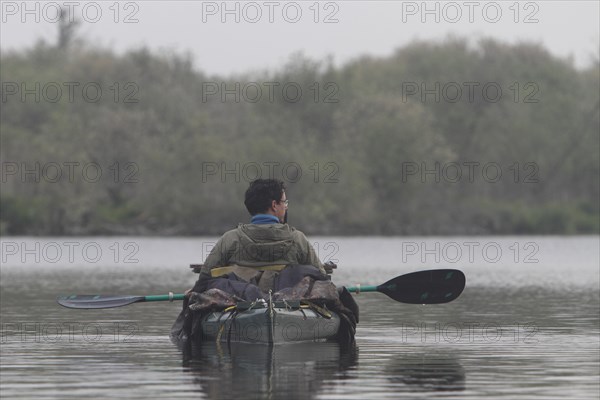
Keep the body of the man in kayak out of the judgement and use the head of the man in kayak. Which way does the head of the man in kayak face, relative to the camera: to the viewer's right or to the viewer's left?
to the viewer's right

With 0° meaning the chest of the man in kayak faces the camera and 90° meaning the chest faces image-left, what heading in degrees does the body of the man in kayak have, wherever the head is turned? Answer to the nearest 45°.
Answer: approximately 180°
